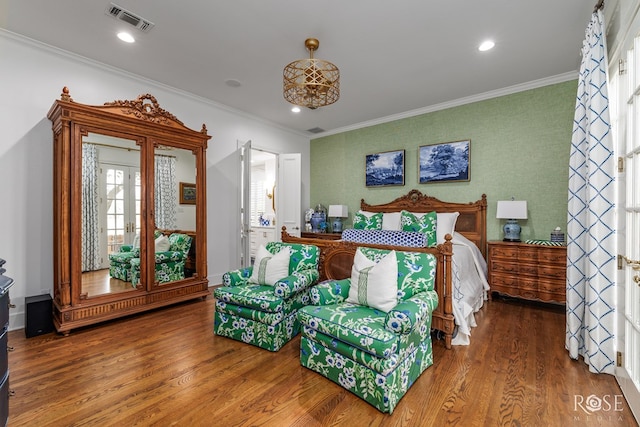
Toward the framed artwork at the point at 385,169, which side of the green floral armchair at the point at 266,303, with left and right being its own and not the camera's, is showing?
back

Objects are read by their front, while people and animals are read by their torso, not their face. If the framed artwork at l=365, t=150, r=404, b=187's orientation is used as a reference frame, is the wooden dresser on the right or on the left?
on its left

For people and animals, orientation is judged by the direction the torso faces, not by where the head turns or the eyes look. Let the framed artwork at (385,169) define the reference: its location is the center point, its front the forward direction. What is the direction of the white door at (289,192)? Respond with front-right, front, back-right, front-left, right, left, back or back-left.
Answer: front-right

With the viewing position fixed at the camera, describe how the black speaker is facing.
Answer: facing the viewer

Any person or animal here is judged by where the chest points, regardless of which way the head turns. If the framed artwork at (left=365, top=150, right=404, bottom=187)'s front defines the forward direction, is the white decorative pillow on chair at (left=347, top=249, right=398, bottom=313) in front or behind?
in front

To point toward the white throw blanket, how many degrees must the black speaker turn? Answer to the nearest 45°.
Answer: approximately 45° to its left

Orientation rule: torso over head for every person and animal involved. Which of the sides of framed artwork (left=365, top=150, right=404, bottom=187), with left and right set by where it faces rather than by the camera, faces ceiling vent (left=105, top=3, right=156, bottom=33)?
front

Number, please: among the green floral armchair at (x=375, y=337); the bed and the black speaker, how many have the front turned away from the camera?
0

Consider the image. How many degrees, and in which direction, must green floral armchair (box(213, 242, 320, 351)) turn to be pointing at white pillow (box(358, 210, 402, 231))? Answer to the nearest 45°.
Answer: approximately 180°

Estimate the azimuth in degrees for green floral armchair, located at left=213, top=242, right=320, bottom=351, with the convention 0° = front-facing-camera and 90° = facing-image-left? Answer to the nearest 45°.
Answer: approximately 45°

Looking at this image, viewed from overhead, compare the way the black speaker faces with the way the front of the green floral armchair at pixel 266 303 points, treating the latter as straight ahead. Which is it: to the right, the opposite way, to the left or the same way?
to the left

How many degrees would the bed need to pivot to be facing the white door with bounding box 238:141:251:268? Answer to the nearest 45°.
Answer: approximately 45° to its right

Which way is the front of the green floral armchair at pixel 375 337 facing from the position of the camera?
facing the viewer and to the left of the viewer

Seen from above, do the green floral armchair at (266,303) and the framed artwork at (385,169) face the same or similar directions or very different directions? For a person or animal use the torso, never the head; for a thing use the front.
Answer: same or similar directions

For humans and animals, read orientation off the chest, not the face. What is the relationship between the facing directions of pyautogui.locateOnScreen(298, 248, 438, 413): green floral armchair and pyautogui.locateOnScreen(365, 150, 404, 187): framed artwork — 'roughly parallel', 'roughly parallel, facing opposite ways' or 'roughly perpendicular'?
roughly parallel
